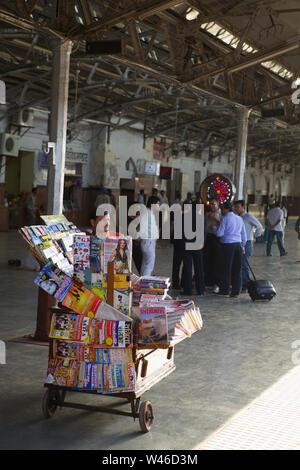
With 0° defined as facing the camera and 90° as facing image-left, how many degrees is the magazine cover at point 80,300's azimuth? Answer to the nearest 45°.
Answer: approximately 0°

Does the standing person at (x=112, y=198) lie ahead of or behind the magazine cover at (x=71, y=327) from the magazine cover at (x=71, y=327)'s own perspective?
behind

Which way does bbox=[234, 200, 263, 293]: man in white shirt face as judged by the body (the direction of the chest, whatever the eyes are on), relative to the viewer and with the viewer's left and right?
facing to the left of the viewer

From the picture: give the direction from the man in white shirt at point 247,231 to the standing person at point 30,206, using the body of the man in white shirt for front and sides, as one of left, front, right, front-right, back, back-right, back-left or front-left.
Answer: front-right

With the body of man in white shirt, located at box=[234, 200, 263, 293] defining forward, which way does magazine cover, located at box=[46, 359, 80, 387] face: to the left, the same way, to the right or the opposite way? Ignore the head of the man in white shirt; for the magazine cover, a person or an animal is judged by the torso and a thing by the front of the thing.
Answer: to the left

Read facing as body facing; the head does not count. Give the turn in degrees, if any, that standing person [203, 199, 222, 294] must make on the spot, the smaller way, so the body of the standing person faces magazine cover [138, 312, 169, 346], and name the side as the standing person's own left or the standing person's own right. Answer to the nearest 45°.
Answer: approximately 45° to the standing person's own right

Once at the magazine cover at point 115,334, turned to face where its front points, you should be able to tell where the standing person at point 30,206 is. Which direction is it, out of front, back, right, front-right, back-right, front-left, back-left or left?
back

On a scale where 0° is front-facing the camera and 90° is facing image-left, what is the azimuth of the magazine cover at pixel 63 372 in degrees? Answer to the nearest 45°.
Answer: approximately 0°

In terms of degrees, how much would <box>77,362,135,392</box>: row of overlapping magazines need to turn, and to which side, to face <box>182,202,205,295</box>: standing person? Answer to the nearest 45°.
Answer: approximately 180°
